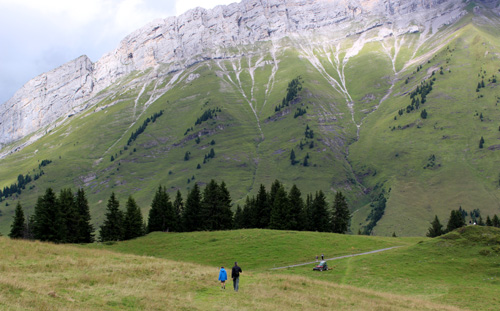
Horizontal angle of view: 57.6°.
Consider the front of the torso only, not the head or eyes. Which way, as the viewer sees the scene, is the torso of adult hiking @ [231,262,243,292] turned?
away from the camera
